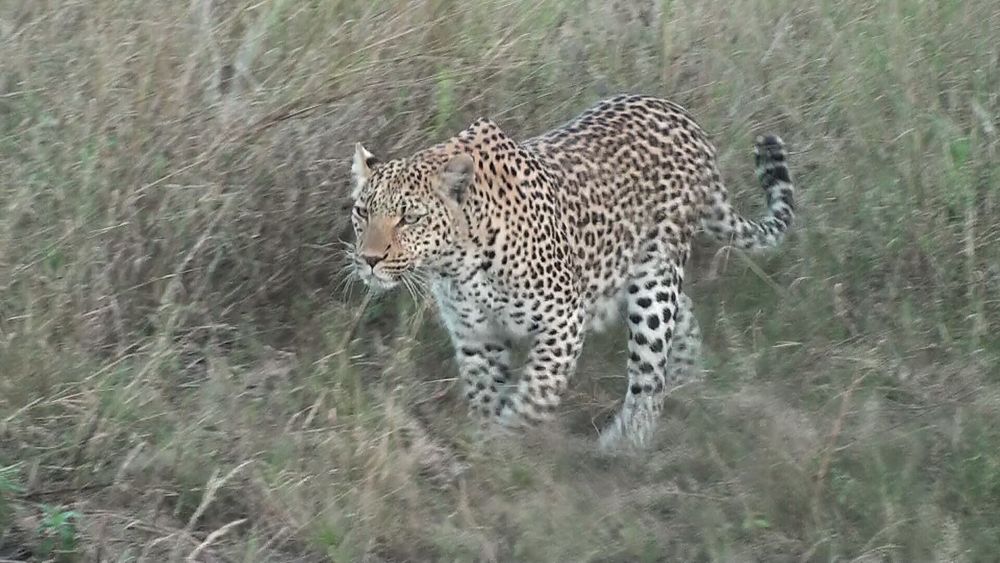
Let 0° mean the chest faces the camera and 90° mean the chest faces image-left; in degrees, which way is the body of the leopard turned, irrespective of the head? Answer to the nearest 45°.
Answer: approximately 45°
